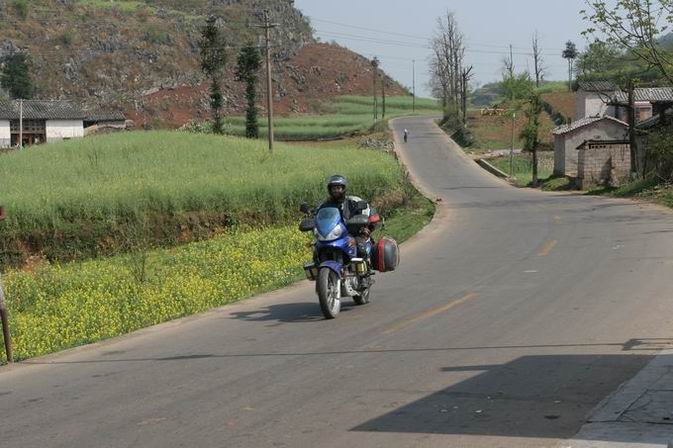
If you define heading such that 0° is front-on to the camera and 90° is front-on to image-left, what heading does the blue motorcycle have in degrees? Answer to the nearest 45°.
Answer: approximately 45°

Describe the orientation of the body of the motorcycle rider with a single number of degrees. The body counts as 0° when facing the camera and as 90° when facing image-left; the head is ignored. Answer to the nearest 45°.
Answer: approximately 45°
